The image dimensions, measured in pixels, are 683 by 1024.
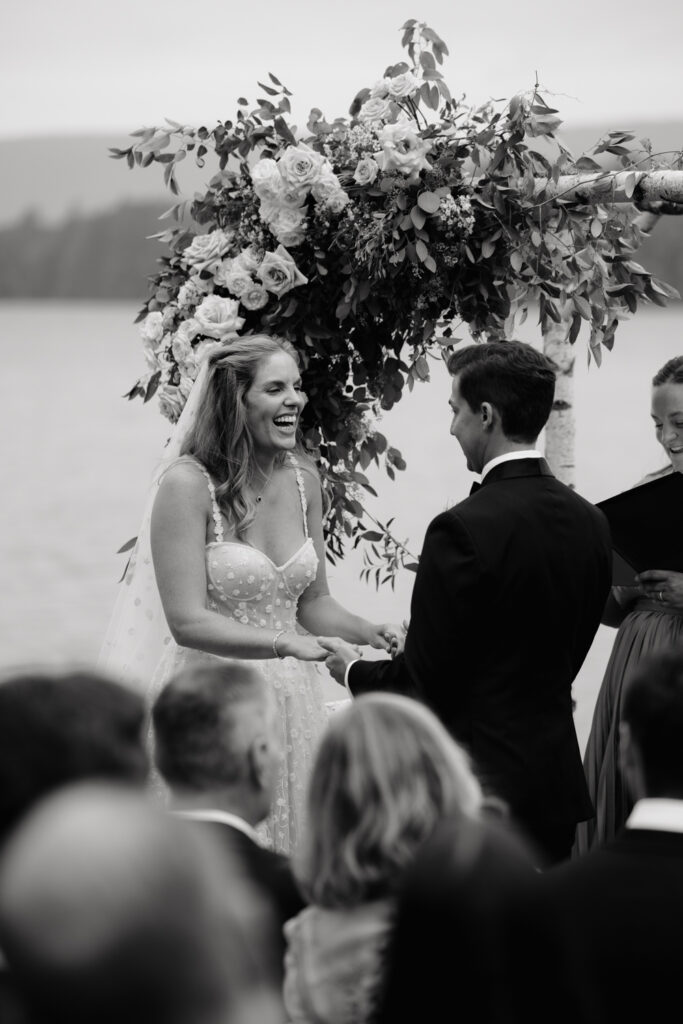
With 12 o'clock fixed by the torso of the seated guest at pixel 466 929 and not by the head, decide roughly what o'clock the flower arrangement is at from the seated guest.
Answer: The flower arrangement is roughly at 12 o'clock from the seated guest.

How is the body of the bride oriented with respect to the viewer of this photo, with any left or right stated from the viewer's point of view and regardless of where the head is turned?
facing the viewer and to the right of the viewer

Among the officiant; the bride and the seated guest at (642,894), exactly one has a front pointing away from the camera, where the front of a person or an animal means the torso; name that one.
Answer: the seated guest

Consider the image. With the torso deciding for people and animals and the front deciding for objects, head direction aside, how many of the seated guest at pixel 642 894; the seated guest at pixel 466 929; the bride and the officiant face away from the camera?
2

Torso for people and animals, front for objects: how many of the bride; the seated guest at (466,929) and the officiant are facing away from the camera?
1

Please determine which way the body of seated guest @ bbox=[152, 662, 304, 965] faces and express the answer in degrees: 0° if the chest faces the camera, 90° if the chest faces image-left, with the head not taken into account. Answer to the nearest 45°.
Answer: approximately 225°

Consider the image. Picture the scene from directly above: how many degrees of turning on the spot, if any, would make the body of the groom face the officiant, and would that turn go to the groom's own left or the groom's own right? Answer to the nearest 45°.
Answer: approximately 90° to the groom's own right

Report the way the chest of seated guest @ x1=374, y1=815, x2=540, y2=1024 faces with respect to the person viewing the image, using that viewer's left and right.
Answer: facing away from the viewer

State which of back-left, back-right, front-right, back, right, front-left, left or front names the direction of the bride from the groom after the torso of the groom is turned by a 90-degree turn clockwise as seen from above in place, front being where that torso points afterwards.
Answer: left

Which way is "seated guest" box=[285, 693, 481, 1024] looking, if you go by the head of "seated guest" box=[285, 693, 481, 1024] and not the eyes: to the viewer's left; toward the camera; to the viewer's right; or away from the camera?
away from the camera

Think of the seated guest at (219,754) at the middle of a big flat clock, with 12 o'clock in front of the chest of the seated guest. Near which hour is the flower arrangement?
The flower arrangement is roughly at 11 o'clock from the seated guest.

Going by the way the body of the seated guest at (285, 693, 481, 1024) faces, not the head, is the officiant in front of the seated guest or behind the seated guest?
in front

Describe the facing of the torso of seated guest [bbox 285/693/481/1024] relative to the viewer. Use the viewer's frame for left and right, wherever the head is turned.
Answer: facing away from the viewer and to the right of the viewer

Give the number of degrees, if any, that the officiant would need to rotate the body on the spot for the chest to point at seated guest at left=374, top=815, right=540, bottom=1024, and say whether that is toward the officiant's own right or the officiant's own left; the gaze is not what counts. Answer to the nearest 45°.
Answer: approximately 45° to the officiant's own left

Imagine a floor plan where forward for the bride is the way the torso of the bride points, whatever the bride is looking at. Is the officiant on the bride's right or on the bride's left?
on the bride's left

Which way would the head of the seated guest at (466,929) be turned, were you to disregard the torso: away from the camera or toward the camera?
away from the camera

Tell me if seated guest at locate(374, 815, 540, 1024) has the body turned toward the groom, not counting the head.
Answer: yes

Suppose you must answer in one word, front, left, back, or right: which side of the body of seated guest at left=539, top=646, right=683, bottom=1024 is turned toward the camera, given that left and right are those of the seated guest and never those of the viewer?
back

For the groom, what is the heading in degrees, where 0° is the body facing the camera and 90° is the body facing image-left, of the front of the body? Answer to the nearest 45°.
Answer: approximately 135°
